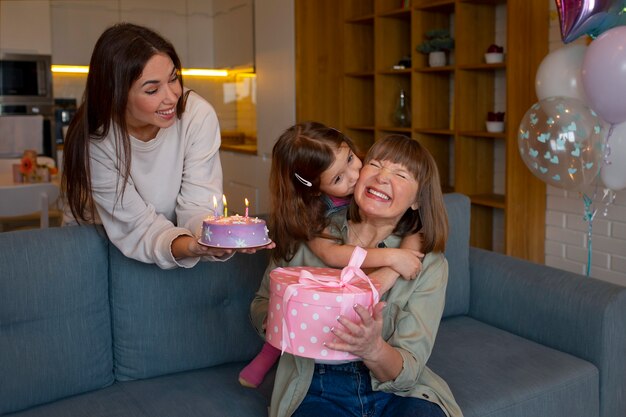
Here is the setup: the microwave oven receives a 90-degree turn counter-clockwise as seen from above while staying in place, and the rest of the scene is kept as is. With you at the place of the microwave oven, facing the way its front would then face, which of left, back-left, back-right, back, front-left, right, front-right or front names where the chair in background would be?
right

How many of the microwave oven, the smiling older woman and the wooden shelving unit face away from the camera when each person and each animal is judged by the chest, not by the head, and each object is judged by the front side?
0

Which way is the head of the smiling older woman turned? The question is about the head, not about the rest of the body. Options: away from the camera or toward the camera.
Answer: toward the camera

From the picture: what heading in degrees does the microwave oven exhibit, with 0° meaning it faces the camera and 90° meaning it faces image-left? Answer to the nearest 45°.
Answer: approximately 0°

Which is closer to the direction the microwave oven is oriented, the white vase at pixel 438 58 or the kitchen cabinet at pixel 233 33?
the white vase

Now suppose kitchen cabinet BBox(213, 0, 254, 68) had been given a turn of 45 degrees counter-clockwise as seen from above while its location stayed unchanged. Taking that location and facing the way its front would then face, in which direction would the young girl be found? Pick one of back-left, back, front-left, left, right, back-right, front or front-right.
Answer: front-right

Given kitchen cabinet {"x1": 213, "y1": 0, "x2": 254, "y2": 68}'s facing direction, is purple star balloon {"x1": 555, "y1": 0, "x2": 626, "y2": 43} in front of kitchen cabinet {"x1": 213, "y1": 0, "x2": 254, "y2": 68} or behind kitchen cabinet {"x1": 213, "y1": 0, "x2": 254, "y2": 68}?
in front

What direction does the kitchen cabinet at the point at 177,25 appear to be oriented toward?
toward the camera

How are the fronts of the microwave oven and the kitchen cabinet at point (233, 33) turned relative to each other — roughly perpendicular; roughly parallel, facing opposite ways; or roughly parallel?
roughly parallel
